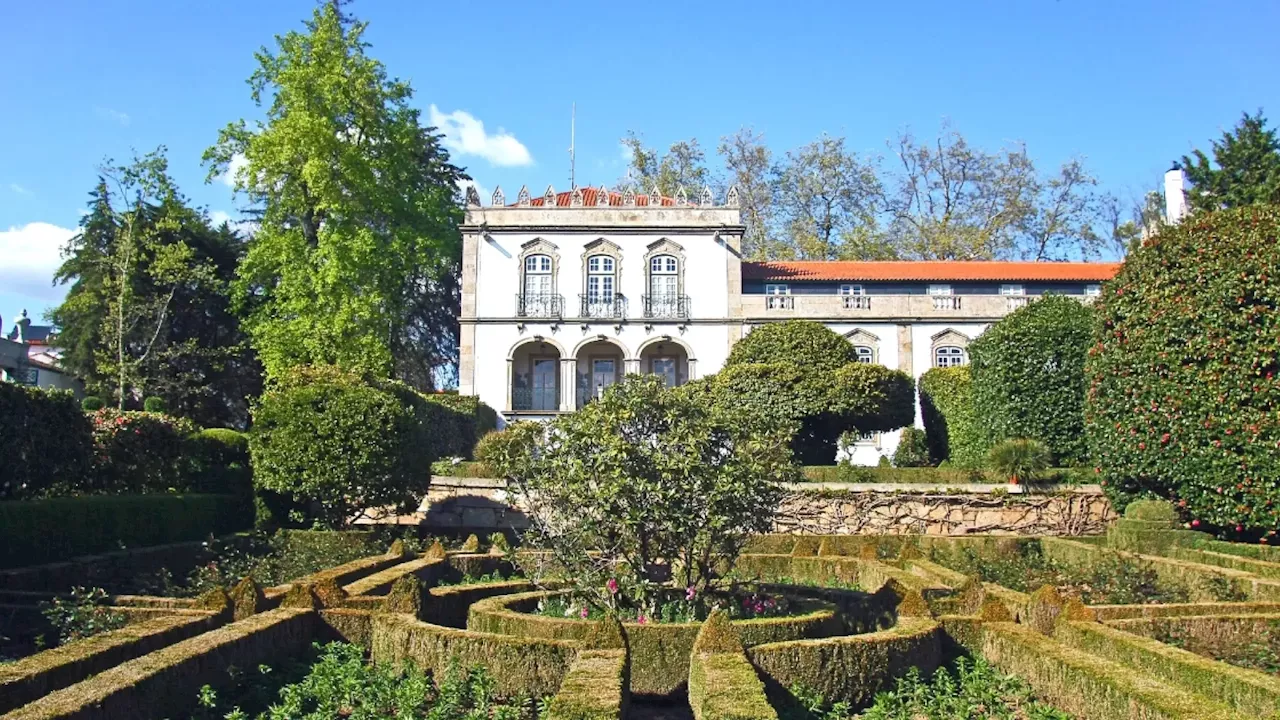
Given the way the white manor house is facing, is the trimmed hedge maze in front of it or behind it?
in front

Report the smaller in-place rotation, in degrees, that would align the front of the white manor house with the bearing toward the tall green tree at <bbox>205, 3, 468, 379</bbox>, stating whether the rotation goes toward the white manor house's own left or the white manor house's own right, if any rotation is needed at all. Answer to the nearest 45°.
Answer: approximately 45° to the white manor house's own right

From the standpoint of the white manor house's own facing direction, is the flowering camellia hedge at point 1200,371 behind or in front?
in front

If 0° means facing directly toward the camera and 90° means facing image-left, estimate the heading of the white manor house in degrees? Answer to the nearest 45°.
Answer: approximately 0°

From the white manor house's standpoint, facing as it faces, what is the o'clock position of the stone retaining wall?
The stone retaining wall is roughly at 11 o'clock from the white manor house.

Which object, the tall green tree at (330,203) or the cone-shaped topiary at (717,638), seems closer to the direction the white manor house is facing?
the cone-shaped topiary

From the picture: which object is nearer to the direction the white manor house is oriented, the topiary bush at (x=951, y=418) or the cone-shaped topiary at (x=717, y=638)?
the cone-shaped topiary

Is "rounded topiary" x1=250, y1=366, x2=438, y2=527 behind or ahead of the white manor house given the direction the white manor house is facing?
ahead

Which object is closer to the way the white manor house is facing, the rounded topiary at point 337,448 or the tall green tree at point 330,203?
the rounded topiary

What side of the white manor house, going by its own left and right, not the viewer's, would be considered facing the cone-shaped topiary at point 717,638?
front

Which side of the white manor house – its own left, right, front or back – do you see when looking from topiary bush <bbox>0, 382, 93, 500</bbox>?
front

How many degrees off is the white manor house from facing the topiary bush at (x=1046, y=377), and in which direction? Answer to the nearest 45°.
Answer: approximately 45° to its left
